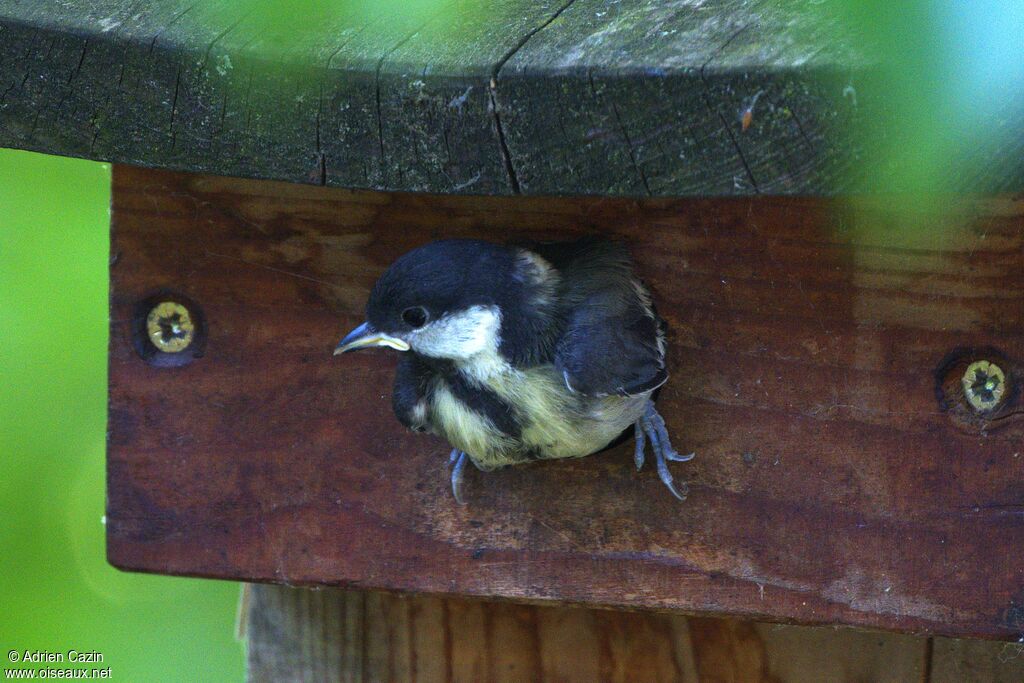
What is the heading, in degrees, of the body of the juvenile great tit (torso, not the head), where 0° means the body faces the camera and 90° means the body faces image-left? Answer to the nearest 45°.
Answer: approximately 45°

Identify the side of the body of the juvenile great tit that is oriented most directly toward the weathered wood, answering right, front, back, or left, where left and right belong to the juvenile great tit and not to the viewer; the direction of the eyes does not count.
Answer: back
